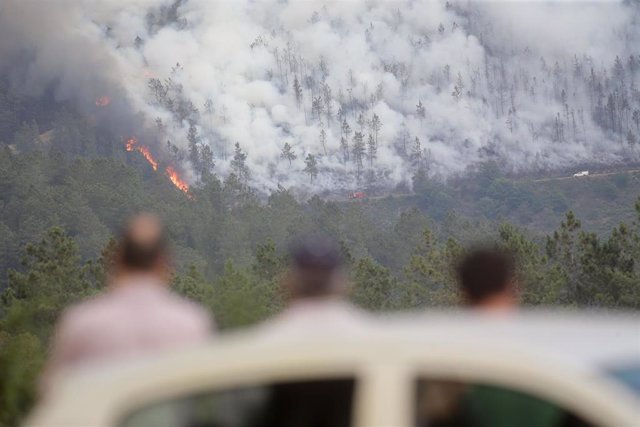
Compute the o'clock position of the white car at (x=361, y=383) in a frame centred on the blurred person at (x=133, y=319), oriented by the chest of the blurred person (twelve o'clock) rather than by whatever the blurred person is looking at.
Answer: The white car is roughly at 5 o'clock from the blurred person.

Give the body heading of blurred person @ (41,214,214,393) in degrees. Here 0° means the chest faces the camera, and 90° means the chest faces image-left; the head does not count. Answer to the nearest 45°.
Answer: approximately 180°

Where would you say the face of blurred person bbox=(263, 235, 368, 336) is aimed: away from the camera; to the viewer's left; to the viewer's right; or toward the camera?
away from the camera

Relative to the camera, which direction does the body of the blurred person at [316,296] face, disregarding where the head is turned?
away from the camera

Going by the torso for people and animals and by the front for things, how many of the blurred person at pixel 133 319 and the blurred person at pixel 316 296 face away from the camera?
2

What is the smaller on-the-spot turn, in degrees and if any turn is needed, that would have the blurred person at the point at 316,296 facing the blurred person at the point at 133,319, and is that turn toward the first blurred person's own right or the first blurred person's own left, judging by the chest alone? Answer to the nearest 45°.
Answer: approximately 45° to the first blurred person's own left

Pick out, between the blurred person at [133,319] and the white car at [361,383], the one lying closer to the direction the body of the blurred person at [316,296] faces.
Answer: the blurred person

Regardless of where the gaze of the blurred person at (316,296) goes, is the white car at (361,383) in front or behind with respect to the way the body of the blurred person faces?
behind

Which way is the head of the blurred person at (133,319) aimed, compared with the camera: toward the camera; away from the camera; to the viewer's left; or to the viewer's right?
away from the camera
